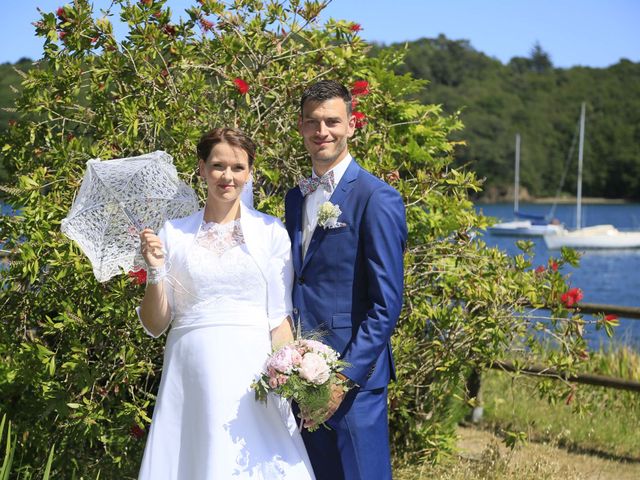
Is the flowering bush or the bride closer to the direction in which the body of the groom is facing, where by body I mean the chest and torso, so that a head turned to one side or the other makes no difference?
the bride

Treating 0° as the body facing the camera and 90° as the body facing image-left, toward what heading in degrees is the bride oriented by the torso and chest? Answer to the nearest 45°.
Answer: approximately 0°

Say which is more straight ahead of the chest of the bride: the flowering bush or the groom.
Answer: the groom

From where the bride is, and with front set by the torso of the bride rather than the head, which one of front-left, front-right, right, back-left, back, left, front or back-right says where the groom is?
left

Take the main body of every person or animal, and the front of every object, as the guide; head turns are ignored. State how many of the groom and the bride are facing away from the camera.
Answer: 0

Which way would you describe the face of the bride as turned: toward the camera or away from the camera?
toward the camera

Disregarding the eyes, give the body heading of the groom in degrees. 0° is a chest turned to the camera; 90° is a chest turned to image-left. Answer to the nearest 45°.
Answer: approximately 45°

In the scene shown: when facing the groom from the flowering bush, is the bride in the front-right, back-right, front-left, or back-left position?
front-right

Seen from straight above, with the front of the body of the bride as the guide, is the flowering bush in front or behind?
behind

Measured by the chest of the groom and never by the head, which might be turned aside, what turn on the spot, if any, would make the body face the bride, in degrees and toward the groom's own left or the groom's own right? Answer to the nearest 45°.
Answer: approximately 45° to the groom's own right
